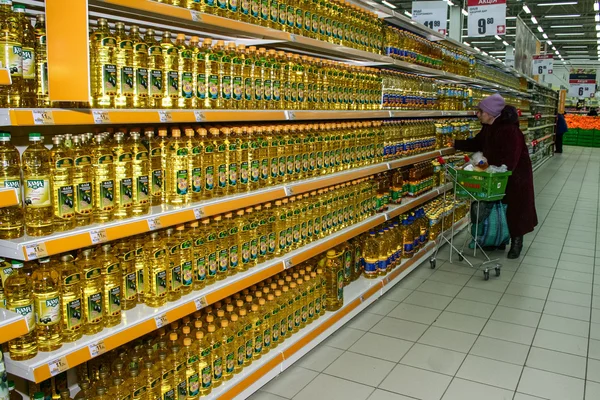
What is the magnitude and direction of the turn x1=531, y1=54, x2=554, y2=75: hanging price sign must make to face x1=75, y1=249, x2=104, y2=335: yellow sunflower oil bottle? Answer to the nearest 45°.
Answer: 0° — it already faces it

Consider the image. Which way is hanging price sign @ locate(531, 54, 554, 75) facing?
toward the camera

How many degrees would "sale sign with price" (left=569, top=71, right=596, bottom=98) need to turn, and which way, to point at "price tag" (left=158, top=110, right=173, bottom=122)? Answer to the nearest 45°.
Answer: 0° — it already faces it

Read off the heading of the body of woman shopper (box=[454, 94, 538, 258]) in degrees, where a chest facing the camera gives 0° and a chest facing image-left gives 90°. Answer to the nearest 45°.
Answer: approximately 90°

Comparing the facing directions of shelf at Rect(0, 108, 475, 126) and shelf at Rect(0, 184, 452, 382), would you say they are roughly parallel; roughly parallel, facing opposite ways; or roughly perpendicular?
roughly parallel

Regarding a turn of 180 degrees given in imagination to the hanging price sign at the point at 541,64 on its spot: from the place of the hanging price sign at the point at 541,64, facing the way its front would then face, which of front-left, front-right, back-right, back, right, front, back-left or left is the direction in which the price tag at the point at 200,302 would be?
back

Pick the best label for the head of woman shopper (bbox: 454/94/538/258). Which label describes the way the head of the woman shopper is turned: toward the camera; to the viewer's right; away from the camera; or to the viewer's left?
to the viewer's left

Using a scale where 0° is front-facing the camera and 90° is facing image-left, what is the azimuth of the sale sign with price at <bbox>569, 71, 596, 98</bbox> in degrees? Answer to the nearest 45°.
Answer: approximately 0°

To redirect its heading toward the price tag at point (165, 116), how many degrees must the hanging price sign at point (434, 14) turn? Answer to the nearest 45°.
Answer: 0° — it already faces it

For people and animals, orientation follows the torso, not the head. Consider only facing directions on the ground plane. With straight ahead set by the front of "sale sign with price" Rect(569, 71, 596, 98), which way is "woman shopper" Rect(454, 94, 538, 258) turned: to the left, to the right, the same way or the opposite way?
to the right

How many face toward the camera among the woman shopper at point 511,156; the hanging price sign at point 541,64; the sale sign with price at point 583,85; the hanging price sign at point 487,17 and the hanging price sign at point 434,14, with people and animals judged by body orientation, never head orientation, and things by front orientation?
4

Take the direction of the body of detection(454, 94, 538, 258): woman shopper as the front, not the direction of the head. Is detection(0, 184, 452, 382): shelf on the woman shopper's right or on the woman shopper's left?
on the woman shopper's left

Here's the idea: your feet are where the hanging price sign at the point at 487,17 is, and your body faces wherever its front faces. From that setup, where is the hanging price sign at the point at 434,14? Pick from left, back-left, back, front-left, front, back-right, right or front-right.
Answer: front-right
